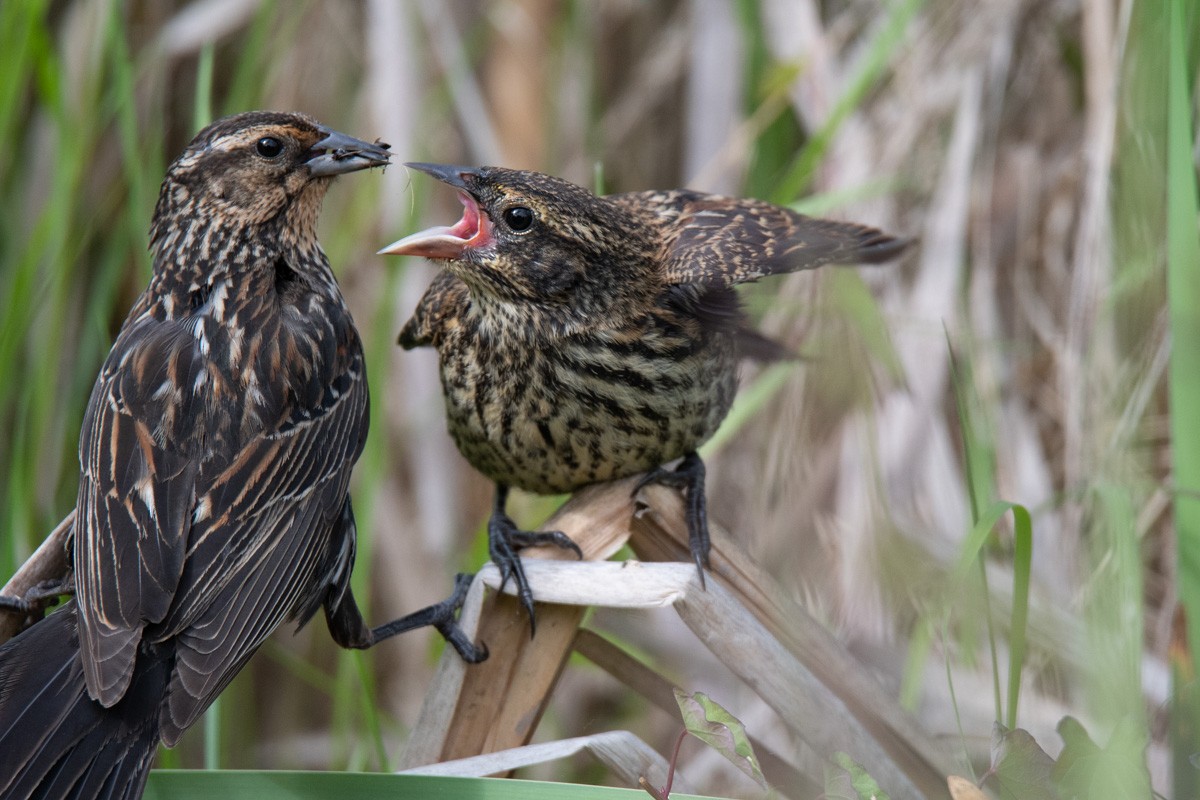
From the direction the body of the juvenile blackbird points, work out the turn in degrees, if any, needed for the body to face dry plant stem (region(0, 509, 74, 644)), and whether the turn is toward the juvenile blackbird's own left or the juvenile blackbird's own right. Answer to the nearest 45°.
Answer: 0° — it already faces it

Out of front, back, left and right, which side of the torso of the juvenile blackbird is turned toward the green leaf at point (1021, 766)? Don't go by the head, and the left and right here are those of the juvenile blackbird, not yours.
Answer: left

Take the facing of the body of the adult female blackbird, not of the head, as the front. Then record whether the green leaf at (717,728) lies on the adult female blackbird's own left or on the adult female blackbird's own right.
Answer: on the adult female blackbird's own right

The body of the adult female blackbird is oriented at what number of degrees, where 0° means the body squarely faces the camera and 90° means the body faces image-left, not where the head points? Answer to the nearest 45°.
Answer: approximately 225°

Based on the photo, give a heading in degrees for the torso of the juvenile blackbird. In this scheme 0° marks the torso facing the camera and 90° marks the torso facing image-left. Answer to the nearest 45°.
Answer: approximately 45°

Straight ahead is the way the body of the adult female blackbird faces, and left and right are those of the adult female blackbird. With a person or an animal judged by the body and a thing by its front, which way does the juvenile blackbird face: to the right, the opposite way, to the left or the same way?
the opposite way

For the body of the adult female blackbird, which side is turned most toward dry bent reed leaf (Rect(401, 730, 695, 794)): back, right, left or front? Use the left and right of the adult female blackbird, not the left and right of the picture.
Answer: right

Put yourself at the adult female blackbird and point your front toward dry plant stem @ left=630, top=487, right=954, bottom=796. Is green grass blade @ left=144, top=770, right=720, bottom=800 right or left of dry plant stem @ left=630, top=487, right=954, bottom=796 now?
right

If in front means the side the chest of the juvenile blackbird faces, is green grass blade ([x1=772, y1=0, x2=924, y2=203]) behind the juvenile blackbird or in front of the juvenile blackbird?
behind

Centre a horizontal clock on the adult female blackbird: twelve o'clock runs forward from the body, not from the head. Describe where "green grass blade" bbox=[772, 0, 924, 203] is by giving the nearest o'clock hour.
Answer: The green grass blade is roughly at 1 o'clock from the adult female blackbird.

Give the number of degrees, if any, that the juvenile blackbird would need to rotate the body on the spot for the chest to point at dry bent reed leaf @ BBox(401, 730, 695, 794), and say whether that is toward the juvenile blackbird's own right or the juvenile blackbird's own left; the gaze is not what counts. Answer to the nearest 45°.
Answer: approximately 45° to the juvenile blackbird's own left
